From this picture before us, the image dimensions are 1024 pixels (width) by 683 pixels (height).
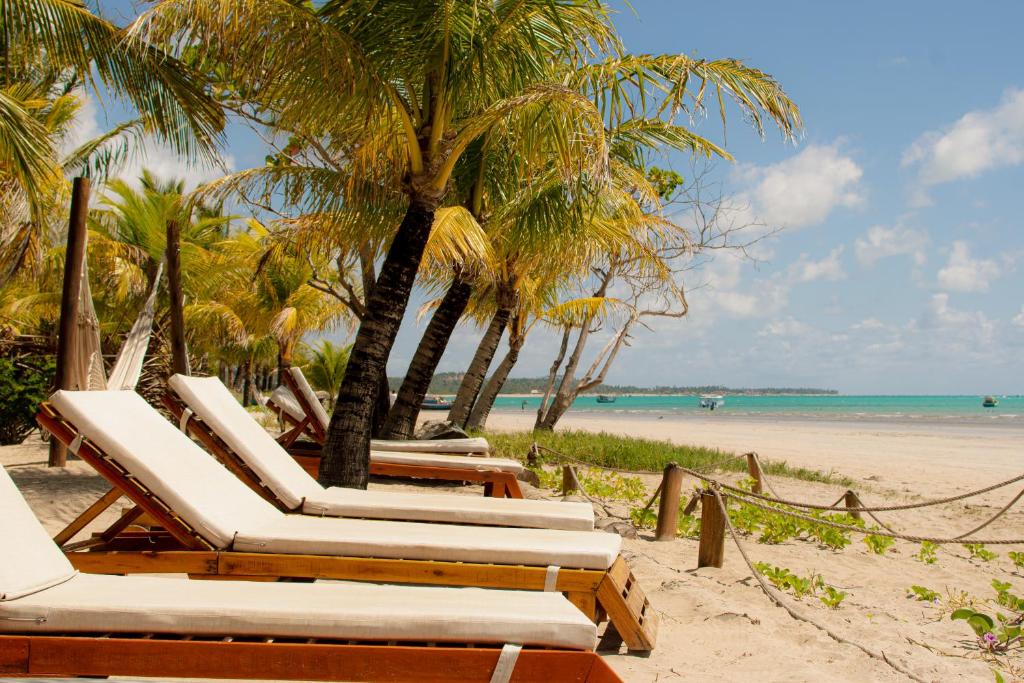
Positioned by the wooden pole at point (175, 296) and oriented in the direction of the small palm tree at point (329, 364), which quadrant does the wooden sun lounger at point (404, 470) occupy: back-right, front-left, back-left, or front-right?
back-right

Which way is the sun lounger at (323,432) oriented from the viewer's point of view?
to the viewer's right

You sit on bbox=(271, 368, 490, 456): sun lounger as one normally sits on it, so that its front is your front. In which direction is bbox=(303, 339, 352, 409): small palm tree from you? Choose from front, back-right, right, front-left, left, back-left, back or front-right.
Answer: left

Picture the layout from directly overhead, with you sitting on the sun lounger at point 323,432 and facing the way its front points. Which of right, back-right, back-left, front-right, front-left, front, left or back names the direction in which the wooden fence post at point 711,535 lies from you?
front-right

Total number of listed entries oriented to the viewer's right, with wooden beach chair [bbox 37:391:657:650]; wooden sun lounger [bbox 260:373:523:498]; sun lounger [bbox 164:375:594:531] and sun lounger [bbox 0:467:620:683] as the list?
4

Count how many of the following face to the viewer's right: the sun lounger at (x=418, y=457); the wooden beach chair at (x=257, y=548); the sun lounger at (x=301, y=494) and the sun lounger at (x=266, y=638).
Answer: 4

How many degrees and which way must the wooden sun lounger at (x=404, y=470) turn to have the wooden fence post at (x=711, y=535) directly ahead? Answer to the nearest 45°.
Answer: approximately 45° to its right

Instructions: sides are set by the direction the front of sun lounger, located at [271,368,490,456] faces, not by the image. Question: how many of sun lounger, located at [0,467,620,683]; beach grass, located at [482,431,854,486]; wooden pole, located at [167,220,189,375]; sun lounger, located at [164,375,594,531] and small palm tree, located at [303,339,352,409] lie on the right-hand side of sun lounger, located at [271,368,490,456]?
2

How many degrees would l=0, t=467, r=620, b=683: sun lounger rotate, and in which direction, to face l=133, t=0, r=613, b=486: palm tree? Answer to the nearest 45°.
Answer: approximately 90° to its left

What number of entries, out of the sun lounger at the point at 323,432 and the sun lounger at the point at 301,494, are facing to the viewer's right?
2

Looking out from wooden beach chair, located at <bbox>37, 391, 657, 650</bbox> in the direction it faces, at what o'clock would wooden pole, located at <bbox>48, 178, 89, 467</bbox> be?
The wooden pole is roughly at 8 o'clock from the wooden beach chair.

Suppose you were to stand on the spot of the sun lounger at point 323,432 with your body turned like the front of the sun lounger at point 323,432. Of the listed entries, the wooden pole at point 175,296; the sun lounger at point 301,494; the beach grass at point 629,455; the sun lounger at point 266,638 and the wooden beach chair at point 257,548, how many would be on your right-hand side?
3

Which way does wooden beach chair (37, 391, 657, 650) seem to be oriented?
to the viewer's right

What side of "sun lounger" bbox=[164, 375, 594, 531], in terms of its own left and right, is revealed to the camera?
right

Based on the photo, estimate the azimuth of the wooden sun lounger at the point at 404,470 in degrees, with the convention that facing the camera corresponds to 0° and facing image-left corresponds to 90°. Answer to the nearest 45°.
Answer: approximately 270°

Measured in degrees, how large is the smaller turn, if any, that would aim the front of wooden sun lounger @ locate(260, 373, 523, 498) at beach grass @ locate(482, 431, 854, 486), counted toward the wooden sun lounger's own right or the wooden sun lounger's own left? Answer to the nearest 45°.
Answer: approximately 45° to the wooden sun lounger's own left

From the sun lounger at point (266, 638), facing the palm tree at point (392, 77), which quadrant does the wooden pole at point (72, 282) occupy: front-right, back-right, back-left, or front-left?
front-left

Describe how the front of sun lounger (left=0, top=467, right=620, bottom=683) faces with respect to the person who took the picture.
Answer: facing to the right of the viewer

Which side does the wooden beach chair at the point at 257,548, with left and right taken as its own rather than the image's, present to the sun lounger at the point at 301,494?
left
